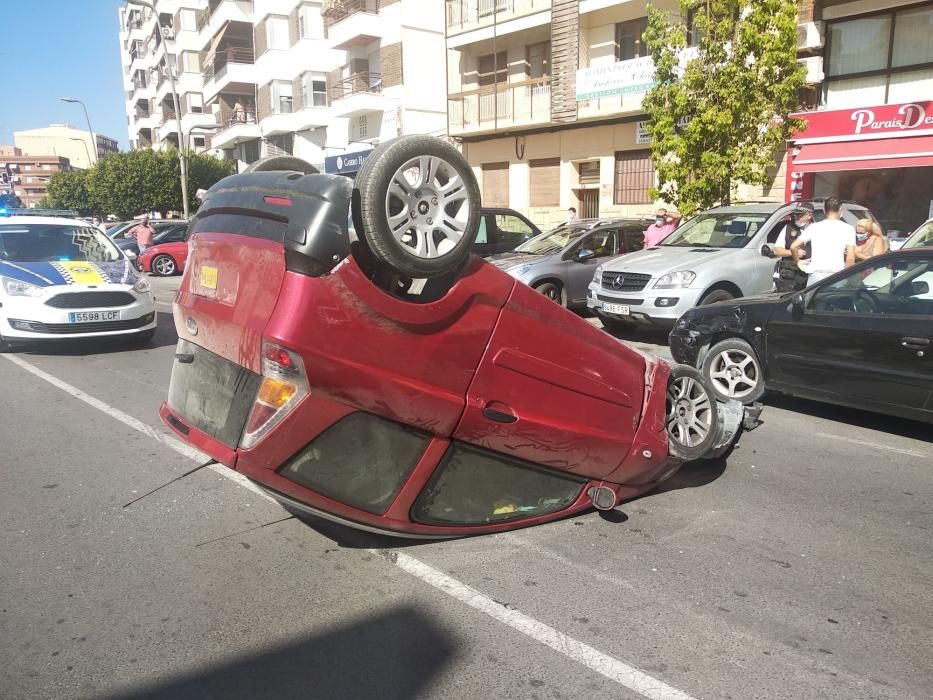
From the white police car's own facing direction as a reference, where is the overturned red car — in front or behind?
in front

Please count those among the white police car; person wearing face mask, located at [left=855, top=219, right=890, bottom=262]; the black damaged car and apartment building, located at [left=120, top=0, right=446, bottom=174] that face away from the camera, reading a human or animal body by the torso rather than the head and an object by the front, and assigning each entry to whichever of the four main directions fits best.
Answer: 0

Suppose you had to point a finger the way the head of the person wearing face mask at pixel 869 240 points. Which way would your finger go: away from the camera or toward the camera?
toward the camera

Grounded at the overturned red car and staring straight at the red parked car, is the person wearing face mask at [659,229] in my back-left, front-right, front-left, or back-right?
front-right

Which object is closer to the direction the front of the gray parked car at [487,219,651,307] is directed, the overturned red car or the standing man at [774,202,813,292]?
the overturned red car

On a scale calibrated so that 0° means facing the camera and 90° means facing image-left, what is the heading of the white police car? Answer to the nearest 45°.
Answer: approximately 315°

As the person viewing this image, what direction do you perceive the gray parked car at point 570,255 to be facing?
facing the viewer and to the left of the viewer

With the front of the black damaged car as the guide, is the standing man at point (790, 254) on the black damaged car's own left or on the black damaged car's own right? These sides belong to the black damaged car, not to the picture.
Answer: on the black damaged car's own right

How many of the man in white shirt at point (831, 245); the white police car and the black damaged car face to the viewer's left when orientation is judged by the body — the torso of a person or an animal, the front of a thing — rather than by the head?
1

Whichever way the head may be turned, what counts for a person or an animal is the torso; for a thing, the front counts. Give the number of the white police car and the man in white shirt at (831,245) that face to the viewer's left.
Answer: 0

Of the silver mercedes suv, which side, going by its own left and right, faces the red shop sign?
back

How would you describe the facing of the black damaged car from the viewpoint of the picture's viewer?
facing to the left of the viewer

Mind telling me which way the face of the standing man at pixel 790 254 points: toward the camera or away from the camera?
toward the camera

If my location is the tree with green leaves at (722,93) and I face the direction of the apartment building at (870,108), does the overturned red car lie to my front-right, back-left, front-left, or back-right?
back-right
